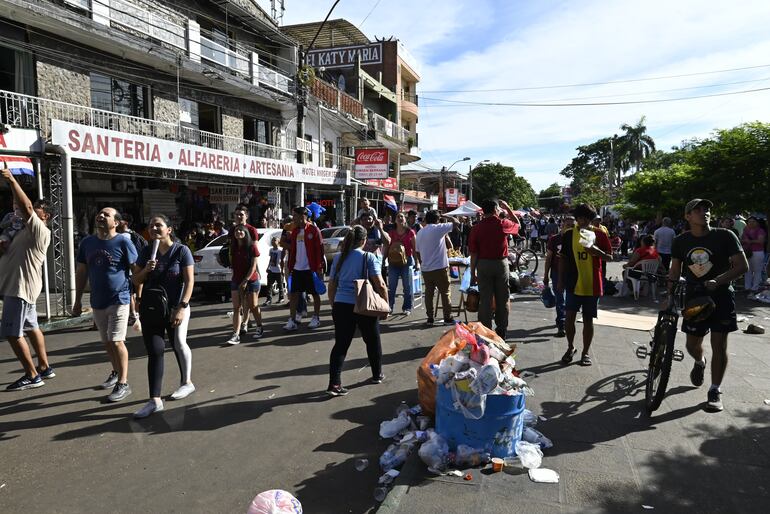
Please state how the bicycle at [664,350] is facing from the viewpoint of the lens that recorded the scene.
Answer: facing the viewer

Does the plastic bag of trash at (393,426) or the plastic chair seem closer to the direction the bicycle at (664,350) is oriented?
the plastic bag of trash

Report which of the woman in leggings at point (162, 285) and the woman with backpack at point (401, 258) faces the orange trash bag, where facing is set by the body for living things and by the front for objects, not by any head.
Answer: the woman with backpack

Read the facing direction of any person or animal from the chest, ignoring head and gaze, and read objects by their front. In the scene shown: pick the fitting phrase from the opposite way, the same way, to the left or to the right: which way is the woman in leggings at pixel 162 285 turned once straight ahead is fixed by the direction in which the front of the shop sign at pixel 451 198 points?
the same way

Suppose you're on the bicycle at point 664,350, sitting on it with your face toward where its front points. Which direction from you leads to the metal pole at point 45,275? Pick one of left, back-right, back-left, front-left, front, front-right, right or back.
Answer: right

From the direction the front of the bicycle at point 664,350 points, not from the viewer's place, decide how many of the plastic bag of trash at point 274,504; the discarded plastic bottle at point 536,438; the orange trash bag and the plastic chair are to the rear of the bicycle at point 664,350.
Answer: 1

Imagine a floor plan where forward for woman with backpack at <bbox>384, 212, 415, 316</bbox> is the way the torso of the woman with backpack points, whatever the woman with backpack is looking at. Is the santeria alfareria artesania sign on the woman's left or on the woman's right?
on the woman's right

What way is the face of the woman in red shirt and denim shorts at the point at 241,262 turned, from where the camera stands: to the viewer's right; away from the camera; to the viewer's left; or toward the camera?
toward the camera

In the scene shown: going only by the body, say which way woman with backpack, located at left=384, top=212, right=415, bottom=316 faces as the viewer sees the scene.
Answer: toward the camera

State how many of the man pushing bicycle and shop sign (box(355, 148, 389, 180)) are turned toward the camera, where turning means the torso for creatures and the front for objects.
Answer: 2

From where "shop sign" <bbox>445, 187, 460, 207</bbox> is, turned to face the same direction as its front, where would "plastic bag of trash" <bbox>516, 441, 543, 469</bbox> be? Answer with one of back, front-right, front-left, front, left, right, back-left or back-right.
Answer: front

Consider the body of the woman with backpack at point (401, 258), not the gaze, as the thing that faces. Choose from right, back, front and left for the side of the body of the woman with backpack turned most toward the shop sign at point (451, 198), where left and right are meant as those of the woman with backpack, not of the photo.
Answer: back

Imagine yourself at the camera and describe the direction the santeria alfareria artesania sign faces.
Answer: facing the viewer and to the right of the viewer

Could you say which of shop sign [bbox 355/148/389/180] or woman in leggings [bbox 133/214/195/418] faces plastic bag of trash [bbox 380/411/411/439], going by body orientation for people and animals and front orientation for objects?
the shop sign

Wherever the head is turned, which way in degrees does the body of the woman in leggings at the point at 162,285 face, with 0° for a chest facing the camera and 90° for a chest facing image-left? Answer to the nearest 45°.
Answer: approximately 45°

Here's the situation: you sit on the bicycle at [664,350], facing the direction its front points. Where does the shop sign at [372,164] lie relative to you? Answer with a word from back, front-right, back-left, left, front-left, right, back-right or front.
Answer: back-right

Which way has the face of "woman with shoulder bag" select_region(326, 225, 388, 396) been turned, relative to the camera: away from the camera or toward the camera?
away from the camera
